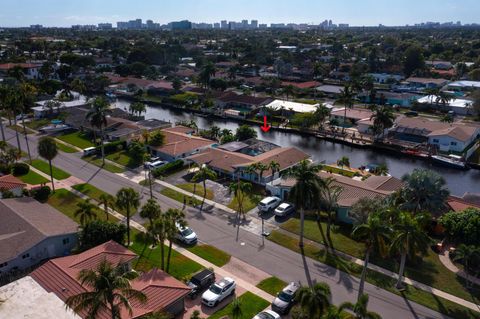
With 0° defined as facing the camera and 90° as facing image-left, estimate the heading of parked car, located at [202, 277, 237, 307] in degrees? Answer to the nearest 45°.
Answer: approximately 45°

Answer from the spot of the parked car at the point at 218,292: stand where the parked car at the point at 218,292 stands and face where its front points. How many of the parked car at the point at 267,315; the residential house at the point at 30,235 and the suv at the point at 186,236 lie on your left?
1

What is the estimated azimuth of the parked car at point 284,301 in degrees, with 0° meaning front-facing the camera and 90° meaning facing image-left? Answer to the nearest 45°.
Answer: approximately 45°

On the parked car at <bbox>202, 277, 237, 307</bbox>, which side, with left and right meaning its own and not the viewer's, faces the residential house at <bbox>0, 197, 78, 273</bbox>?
right

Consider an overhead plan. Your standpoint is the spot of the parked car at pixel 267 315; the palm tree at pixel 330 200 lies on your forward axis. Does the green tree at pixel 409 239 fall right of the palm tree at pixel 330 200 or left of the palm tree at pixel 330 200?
right

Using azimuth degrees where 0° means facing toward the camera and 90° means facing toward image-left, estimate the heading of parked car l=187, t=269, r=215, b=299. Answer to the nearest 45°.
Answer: approximately 45°

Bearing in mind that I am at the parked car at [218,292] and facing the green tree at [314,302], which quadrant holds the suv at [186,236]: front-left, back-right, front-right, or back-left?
back-left

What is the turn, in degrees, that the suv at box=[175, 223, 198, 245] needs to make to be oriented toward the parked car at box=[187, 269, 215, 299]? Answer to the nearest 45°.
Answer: approximately 45° to its right

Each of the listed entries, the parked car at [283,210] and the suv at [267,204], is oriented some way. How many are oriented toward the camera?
0

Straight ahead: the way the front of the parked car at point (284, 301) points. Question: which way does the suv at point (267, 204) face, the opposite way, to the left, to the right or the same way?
the opposite way

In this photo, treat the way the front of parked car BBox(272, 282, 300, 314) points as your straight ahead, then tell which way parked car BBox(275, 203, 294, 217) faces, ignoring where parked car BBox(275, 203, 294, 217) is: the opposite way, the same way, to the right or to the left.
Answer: the opposite way
